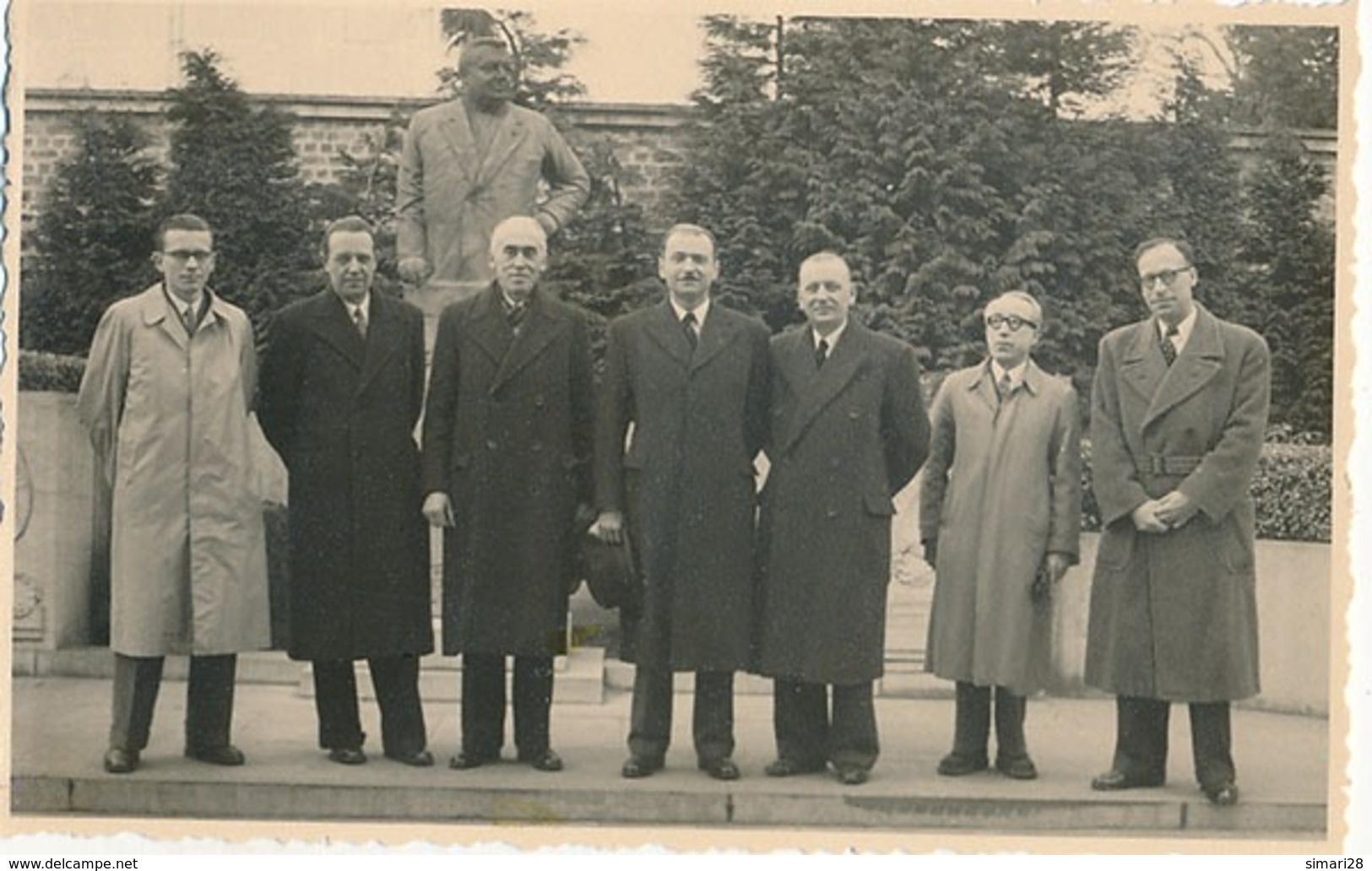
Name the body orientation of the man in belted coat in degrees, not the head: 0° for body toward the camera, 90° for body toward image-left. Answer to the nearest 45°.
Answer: approximately 0°

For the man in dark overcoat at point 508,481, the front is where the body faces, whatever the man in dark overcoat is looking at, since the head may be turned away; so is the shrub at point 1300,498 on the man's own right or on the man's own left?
on the man's own left

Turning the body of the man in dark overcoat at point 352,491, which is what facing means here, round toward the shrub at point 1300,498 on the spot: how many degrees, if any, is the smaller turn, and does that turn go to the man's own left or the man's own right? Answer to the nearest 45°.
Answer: approximately 90° to the man's own left

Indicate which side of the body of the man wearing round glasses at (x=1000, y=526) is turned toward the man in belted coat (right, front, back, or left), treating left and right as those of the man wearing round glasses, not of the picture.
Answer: left

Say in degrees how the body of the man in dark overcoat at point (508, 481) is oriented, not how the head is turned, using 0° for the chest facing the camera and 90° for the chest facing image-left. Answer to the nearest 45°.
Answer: approximately 0°

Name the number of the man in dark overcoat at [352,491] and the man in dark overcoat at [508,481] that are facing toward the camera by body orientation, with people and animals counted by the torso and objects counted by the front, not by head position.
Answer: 2
